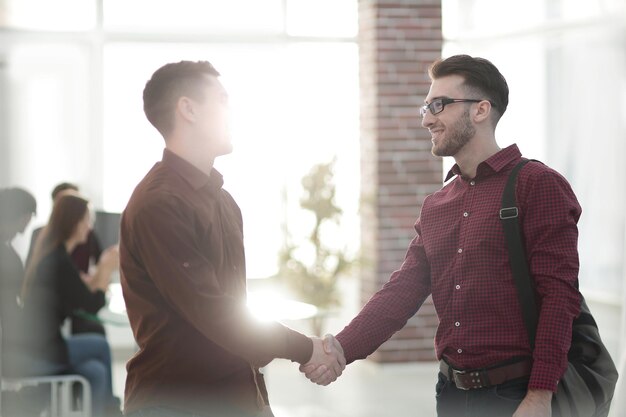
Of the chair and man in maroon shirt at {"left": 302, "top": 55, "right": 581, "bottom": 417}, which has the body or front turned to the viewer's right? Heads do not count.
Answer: the chair

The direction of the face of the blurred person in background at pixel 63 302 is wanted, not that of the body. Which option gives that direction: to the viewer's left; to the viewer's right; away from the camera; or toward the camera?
to the viewer's right

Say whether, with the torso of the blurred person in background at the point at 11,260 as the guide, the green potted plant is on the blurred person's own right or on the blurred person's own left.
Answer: on the blurred person's own left

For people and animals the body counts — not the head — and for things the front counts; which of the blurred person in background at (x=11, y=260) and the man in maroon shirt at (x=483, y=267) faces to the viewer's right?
the blurred person in background

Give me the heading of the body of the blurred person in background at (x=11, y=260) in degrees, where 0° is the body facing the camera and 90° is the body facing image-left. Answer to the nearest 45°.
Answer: approximately 270°

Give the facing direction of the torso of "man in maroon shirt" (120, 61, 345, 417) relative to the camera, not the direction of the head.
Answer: to the viewer's right

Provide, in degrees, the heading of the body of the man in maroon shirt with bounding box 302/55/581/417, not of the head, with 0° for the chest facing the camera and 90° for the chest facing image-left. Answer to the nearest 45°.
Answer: approximately 45°

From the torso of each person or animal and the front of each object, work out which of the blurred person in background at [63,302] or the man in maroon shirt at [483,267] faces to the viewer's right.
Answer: the blurred person in background

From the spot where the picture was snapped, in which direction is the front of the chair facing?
facing to the right of the viewer

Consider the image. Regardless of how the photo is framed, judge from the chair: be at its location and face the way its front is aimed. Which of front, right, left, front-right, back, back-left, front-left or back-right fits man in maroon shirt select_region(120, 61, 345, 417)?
right

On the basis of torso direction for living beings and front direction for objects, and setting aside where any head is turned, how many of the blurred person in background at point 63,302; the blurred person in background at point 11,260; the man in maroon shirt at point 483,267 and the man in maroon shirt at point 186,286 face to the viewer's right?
3

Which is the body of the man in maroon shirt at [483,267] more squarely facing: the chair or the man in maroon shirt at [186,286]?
the man in maroon shirt

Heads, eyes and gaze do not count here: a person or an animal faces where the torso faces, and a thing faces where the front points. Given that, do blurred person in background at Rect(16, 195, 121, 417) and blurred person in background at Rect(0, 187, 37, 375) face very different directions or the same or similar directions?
same or similar directions

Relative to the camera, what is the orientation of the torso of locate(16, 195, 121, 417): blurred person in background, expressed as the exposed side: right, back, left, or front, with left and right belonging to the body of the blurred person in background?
right
